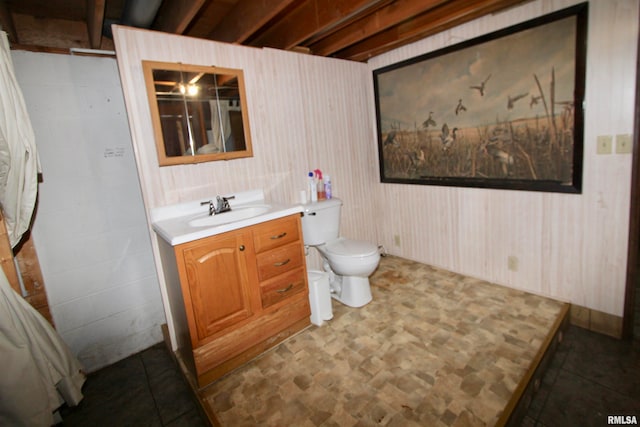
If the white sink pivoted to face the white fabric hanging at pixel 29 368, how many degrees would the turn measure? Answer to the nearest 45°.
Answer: approximately 90° to its right

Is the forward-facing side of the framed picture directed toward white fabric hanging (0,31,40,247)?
yes

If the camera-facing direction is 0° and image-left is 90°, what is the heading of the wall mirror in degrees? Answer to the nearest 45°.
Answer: approximately 315°

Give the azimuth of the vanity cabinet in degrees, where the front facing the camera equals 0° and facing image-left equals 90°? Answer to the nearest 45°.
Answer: approximately 315°

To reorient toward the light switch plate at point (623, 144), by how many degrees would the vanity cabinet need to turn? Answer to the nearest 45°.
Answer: approximately 45° to its left
